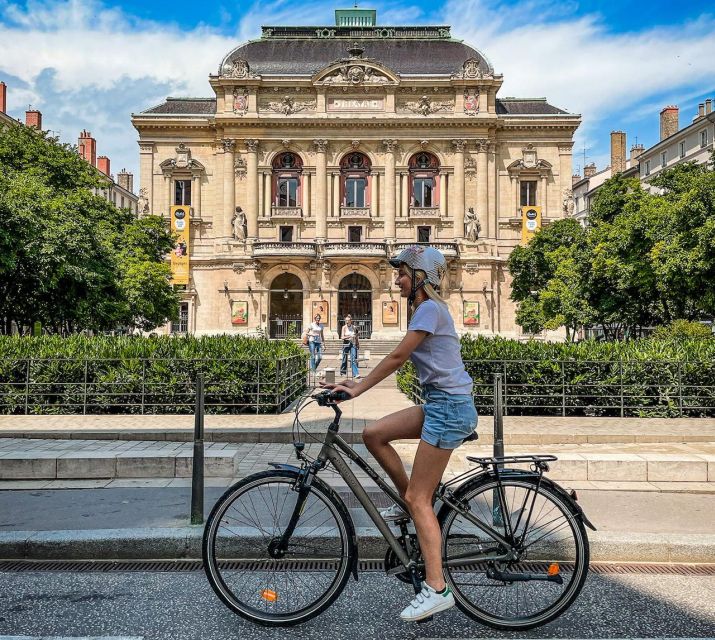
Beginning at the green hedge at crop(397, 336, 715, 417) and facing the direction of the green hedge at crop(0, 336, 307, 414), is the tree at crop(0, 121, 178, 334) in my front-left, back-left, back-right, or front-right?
front-right

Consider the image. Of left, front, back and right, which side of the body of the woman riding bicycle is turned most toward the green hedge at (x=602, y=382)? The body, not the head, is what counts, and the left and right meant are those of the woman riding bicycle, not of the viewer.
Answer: right

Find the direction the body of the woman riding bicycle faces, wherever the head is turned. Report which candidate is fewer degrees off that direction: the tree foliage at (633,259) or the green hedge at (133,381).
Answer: the green hedge

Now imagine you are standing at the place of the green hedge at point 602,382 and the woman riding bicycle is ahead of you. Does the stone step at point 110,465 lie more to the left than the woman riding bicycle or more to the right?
right

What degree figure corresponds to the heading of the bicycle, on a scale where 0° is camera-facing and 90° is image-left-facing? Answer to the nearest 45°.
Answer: approximately 90°

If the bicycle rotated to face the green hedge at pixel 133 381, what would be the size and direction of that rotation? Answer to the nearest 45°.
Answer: approximately 45° to its right

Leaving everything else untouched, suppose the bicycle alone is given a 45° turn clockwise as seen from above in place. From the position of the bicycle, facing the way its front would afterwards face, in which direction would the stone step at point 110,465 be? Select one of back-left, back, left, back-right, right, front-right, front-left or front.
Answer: front

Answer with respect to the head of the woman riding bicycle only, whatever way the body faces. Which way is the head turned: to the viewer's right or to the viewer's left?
to the viewer's left

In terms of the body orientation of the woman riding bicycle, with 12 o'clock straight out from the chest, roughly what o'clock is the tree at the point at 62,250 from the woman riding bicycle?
The tree is roughly at 2 o'clock from the woman riding bicycle.

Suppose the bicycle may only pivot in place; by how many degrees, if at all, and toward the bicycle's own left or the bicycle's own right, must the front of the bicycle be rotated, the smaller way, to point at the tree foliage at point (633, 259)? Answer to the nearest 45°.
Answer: approximately 90° to the bicycle's own right

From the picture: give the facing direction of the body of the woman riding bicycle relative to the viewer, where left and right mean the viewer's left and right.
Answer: facing to the left of the viewer

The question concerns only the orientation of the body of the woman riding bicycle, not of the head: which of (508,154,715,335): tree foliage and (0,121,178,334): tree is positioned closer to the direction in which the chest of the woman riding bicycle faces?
the tree
